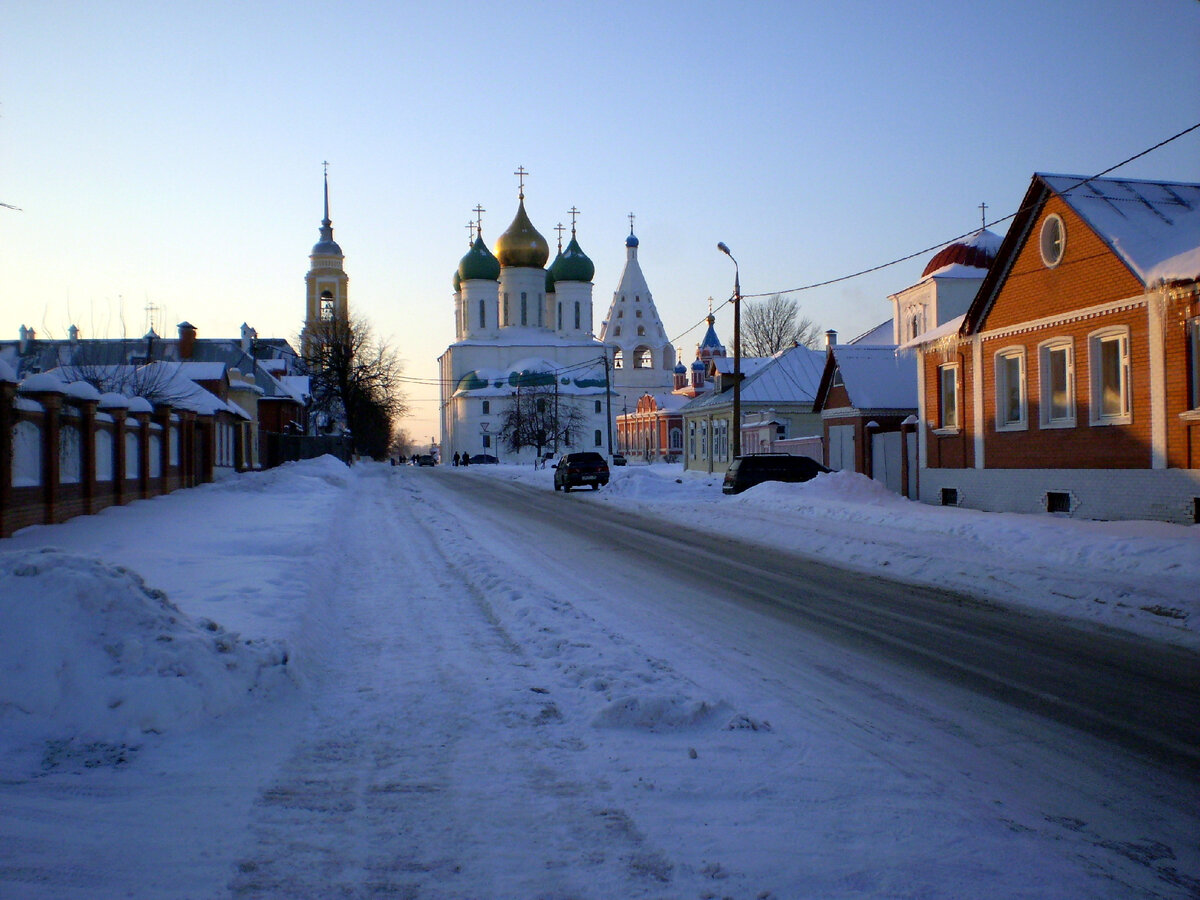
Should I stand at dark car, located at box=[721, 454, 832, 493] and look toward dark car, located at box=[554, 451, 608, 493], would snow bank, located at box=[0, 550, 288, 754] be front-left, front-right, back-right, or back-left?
back-left

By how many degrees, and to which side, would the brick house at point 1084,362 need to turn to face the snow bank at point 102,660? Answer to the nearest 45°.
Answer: approximately 45° to its left

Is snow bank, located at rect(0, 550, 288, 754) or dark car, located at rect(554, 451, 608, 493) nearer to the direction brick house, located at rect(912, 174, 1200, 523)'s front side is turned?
the snow bank

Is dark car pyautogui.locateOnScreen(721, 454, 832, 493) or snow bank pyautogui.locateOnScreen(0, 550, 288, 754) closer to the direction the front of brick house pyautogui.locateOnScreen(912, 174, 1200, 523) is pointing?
the snow bank

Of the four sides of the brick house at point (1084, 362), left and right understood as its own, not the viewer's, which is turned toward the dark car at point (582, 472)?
right

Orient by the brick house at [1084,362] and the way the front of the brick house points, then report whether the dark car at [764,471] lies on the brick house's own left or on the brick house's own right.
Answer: on the brick house's own right

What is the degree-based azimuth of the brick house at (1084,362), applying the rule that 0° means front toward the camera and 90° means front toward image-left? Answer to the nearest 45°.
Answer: approximately 45°
